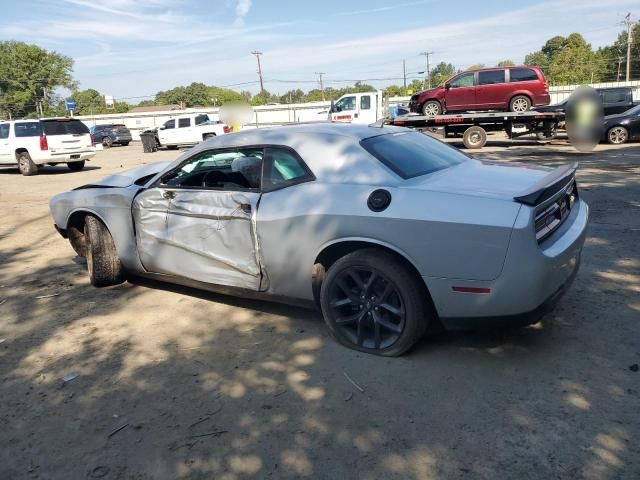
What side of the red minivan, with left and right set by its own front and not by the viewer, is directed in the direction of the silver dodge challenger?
left

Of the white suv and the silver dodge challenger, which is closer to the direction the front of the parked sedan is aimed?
the white suv

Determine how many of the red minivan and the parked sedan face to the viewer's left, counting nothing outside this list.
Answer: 2

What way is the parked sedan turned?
to the viewer's left

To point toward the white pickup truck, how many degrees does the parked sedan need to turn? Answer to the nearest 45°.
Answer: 0° — it already faces it

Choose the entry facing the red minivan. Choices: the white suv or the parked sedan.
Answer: the parked sedan

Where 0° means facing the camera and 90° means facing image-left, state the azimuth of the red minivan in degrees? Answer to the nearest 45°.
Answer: approximately 90°

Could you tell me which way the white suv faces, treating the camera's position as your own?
facing away from the viewer and to the left of the viewer

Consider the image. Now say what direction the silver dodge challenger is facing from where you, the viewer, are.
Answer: facing away from the viewer and to the left of the viewer

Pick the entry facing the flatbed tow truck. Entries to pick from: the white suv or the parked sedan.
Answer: the parked sedan

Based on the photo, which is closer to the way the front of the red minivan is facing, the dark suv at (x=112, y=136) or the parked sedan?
the dark suv
